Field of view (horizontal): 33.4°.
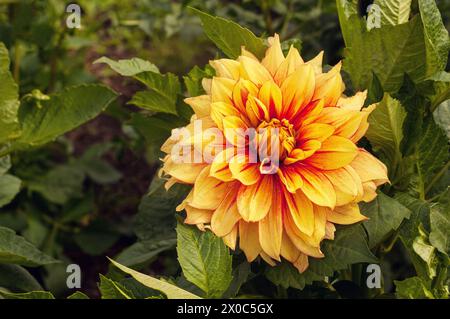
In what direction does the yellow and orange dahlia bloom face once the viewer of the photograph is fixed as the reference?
facing the viewer
